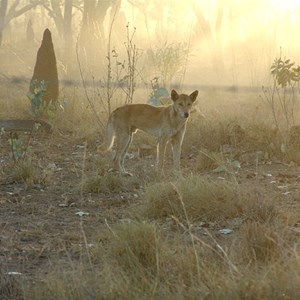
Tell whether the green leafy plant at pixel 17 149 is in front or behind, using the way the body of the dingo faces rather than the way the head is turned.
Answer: behind

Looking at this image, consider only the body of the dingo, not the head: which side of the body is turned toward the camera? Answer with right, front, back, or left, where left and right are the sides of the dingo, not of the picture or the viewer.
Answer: right

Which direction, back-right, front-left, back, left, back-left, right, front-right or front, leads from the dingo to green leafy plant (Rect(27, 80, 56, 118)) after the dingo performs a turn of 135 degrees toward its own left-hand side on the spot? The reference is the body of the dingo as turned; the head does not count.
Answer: front
